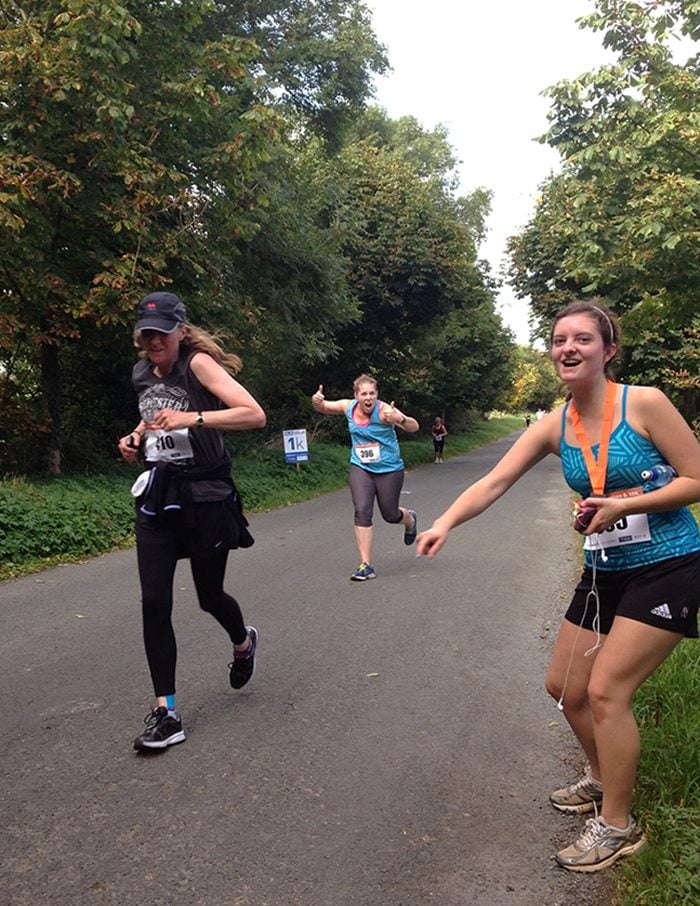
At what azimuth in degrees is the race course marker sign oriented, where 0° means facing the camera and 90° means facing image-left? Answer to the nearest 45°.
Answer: approximately 0°

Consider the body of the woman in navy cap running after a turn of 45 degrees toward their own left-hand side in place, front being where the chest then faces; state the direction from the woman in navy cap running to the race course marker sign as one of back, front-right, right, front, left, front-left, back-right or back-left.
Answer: back

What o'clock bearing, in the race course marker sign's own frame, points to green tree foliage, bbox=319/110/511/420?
The green tree foliage is roughly at 7 o'clock from the race course marker sign.

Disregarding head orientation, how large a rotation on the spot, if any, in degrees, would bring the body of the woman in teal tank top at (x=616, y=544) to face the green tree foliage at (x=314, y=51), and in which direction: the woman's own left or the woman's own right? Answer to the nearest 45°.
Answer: approximately 135° to the woman's own right

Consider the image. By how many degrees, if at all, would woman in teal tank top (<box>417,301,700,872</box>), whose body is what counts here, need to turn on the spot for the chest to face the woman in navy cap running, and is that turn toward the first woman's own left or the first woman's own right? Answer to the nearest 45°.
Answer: approximately 45° to the first woman's own right
